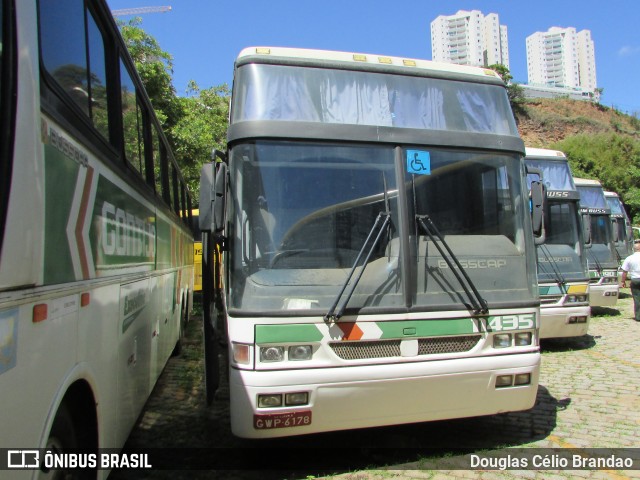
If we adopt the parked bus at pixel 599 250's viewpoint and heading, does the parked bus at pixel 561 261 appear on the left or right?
on its right

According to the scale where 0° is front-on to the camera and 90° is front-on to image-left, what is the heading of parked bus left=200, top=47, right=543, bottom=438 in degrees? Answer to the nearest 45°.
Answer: approximately 0°

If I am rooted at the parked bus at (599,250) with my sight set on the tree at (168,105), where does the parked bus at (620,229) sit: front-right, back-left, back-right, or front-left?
back-right

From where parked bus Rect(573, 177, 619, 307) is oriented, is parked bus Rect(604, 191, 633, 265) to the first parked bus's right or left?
on its left

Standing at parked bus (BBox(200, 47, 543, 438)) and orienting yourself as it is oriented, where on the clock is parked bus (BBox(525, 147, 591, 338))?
parked bus (BBox(525, 147, 591, 338)) is roughly at 7 o'clock from parked bus (BBox(200, 47, 543, 438)).

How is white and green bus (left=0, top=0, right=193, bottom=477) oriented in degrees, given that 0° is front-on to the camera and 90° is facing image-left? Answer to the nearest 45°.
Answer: approximately 45°
